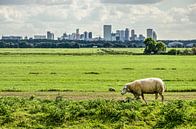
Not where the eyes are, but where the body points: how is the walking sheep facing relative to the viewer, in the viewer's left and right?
facing to the left of the viewer
